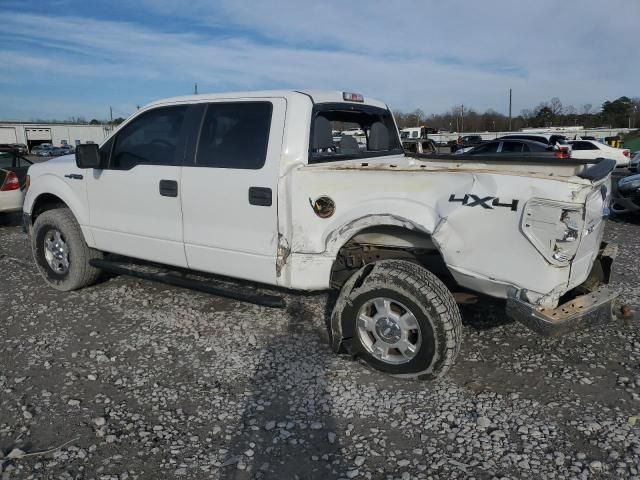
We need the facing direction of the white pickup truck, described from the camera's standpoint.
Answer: facing away from the viewer and to the left of the viewer

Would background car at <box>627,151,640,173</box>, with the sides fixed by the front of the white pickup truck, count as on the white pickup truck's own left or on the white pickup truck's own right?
on the white pickup truck's own right

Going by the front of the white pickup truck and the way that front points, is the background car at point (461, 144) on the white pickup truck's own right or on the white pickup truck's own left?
on the white pickup truck's own right

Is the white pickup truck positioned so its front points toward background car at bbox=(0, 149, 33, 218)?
yes
